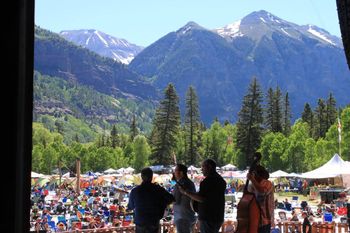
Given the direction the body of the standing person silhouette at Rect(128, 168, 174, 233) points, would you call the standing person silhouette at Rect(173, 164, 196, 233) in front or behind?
in front

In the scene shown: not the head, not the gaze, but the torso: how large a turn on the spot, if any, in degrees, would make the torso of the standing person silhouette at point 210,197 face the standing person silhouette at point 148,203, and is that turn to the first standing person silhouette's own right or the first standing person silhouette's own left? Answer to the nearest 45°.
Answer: approximately 45° to the first standing person silhouette's own left

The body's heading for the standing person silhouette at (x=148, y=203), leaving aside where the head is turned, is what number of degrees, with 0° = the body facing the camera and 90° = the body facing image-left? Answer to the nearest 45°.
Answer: approximately 180°

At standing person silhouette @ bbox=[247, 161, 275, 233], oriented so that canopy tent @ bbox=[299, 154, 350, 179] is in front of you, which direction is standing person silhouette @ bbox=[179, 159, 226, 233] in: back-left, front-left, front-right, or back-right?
back-left

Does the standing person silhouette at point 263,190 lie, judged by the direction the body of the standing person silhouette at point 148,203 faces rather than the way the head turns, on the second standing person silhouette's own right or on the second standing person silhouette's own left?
on the second standing person silhouette's own right

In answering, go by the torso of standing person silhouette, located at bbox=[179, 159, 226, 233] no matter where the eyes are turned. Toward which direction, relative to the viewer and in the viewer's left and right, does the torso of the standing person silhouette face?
facing away from the viewer and to the left of the viewer

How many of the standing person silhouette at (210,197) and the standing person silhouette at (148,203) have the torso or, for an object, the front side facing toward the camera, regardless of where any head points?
0
